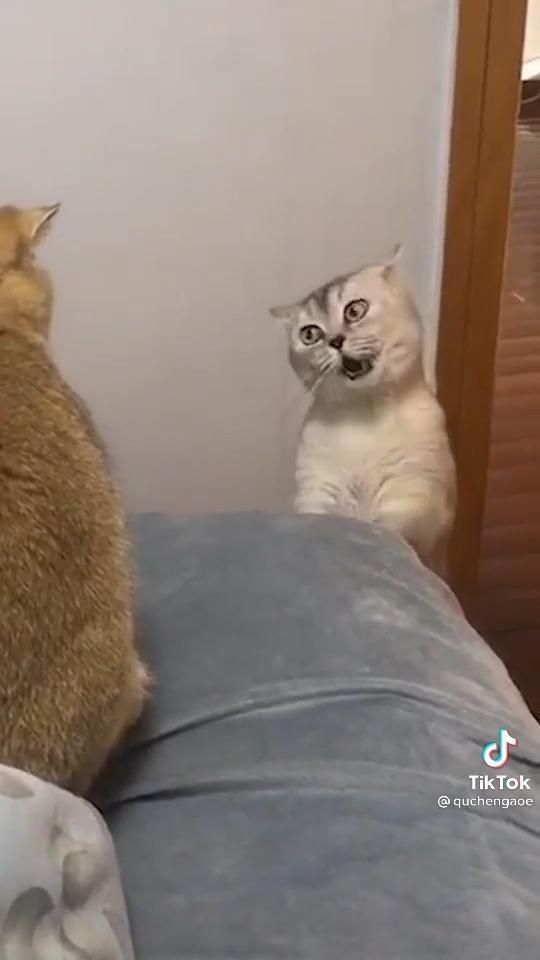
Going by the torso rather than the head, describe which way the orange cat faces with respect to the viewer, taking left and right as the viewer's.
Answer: facing away from the viewer

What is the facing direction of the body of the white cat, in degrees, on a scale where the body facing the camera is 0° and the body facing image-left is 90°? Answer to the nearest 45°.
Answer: approximately 45°

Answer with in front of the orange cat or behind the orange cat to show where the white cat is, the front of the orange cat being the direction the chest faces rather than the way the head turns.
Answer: in front

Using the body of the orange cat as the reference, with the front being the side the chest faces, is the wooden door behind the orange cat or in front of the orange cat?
in front

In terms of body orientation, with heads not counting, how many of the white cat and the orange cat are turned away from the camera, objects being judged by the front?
1

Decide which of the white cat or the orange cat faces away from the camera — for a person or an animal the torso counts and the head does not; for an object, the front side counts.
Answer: the orange cat
